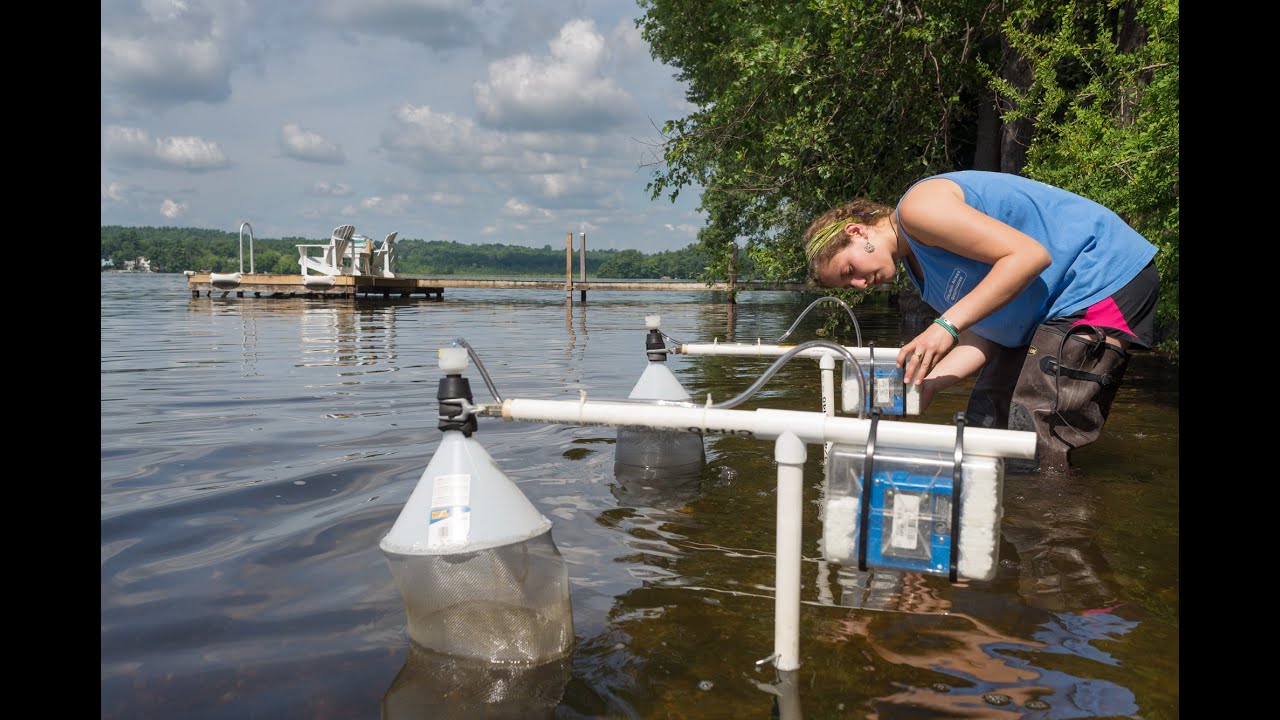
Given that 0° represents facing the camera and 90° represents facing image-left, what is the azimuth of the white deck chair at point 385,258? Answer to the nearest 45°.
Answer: approximately 90°

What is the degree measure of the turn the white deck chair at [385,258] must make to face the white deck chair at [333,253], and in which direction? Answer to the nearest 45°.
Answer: approximately 45° to its left
